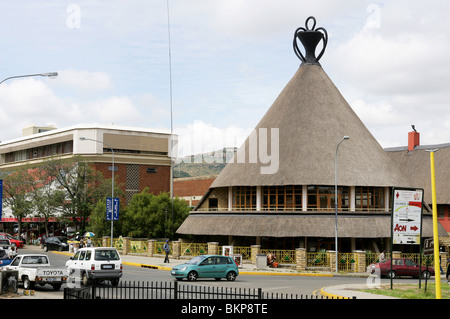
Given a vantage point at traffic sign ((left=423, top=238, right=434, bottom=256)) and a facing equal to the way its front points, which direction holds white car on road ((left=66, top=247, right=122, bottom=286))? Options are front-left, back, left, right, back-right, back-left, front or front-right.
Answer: right

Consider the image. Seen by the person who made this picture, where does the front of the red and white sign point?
facing the viewer

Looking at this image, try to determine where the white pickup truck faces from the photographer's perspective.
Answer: facing away from the viewer and to the left of the viewer

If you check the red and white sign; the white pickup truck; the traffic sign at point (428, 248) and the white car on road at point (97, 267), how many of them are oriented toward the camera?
2

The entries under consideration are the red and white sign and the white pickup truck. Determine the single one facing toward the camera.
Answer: the red and white sign

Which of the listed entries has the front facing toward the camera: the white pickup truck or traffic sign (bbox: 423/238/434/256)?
the traffic sign

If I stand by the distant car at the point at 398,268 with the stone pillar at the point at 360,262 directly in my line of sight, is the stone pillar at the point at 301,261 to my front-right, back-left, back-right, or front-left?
front-left
